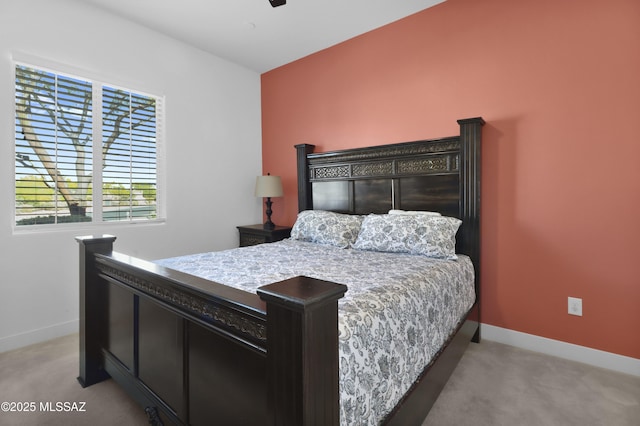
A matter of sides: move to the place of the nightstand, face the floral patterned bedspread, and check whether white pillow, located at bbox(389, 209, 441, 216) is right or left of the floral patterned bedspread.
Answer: left

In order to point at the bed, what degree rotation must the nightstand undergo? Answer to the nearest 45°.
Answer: approximately 45° to its left

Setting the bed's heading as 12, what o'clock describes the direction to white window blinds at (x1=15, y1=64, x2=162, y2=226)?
The white window blinds is roughly at 3 o'clock from the bed.

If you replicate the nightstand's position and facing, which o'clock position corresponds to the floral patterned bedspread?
The floral patterned bedspread is roughly at 10 o'clock from the nightstand.

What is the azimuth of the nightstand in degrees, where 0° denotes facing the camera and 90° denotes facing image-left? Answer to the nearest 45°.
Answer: approximately 45°

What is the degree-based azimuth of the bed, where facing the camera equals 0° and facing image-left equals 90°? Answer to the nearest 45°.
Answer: approximately 45°
